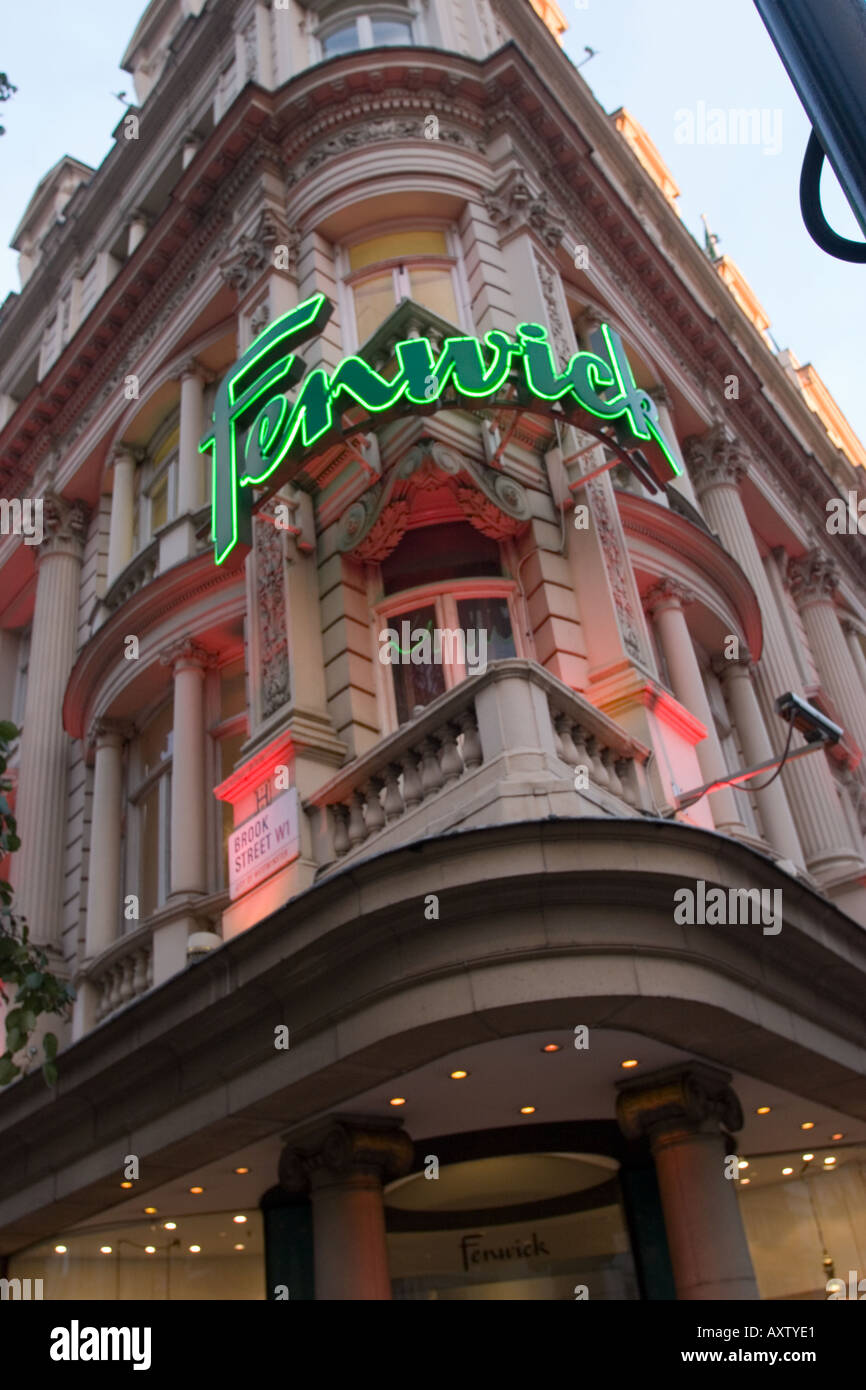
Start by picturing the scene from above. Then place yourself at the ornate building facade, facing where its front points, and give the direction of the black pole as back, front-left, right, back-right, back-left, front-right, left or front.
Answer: front

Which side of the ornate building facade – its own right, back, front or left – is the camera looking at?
front
